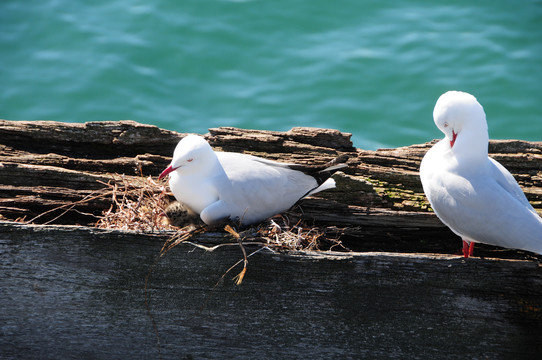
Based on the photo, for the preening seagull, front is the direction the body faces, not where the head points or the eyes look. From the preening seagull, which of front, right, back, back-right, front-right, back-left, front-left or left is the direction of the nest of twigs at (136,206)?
front-right

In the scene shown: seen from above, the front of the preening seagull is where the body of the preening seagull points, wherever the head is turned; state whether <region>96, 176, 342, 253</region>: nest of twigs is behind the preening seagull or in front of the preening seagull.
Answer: in front

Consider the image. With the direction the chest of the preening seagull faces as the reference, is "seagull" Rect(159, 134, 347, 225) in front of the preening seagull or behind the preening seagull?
in front

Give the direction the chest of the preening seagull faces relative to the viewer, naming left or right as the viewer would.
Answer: facing the viewer and to the left of the viewer
